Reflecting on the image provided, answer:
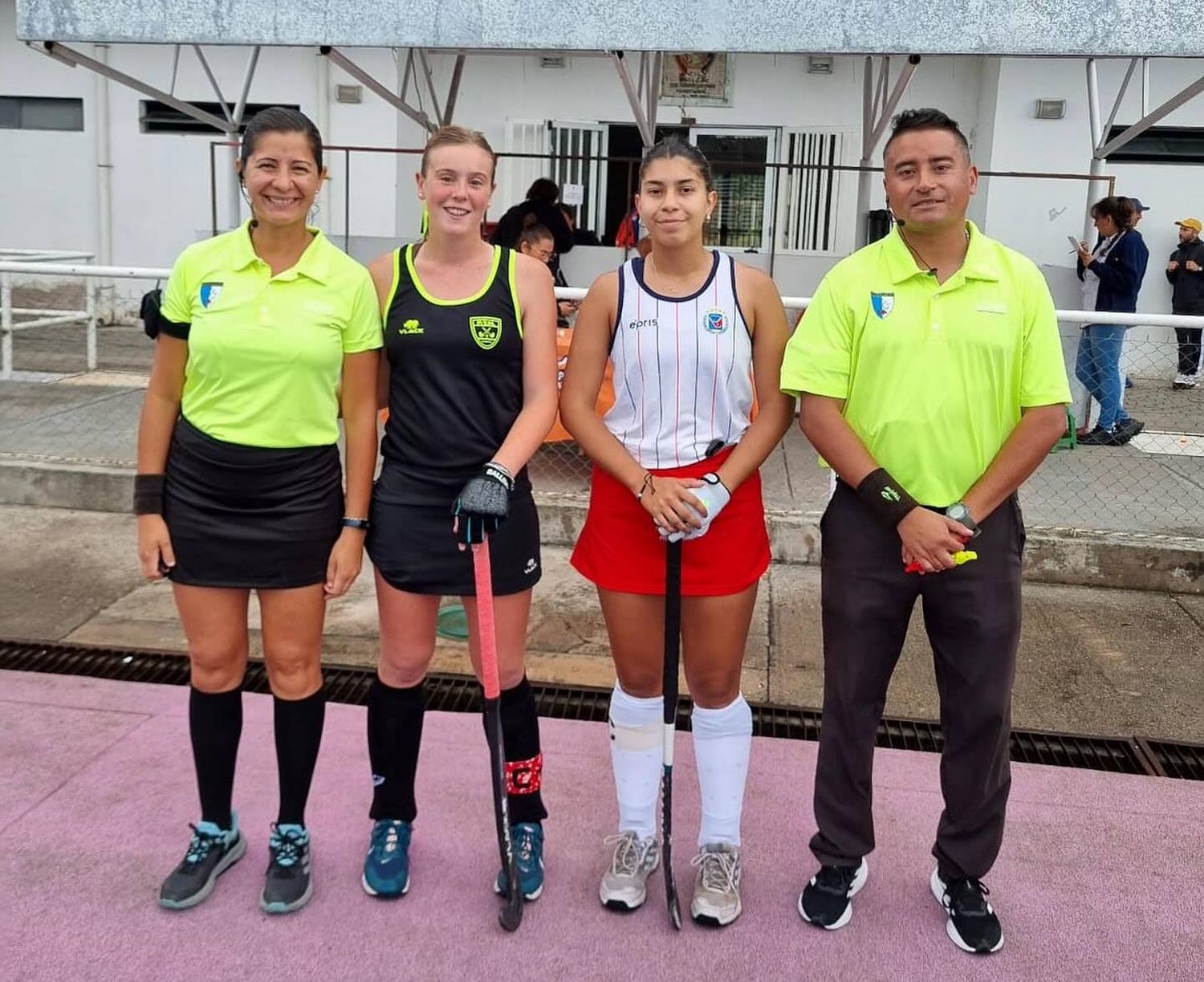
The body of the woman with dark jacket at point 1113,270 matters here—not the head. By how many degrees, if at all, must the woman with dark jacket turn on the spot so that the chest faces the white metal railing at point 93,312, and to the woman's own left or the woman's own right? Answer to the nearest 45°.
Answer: approximately 45° to the woman's own left

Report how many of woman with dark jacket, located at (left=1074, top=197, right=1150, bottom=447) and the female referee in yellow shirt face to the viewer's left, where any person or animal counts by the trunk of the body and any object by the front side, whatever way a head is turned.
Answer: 1

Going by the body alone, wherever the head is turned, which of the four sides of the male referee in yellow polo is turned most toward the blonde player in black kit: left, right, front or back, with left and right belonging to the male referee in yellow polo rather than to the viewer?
right

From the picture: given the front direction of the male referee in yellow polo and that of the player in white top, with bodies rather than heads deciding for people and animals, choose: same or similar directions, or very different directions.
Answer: same or similar directions

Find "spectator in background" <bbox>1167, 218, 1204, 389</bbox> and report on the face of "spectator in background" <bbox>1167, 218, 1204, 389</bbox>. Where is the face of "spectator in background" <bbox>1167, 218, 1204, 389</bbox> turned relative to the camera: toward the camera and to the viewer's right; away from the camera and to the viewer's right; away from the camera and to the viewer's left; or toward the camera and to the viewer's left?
toward the camera and to the viewer's left

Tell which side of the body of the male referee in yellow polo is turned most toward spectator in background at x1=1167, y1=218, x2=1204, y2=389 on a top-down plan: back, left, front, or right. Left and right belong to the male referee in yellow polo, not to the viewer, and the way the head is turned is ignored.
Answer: back

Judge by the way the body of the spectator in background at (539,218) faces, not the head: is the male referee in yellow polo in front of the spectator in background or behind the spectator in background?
behind

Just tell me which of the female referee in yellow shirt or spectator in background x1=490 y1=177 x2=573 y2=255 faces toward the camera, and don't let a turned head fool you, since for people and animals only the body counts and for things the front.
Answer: the female referee in yellow shirt

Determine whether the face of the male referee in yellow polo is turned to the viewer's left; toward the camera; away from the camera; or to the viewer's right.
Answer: toward the camera

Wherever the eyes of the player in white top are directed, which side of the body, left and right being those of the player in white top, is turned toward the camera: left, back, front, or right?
front

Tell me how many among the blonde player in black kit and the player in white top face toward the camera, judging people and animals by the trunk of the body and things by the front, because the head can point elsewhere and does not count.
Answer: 2

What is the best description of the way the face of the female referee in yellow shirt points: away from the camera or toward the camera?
toward the camera

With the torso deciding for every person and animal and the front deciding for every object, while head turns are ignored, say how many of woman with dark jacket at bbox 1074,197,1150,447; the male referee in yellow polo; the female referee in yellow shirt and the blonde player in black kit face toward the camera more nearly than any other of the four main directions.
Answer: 3

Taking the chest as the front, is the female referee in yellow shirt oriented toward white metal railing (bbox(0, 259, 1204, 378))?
no

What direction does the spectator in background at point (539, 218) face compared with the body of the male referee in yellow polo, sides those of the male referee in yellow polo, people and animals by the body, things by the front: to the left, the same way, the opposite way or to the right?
the opposite way

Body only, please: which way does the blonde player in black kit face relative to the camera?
toward the camera

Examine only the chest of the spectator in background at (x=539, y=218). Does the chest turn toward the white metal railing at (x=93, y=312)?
no

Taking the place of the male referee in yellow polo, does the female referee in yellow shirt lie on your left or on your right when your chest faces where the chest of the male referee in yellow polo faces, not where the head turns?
on your right

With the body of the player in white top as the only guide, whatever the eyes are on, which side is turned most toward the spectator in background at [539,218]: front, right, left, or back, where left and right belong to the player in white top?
back

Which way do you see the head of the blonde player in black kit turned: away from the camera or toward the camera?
toward the camera
